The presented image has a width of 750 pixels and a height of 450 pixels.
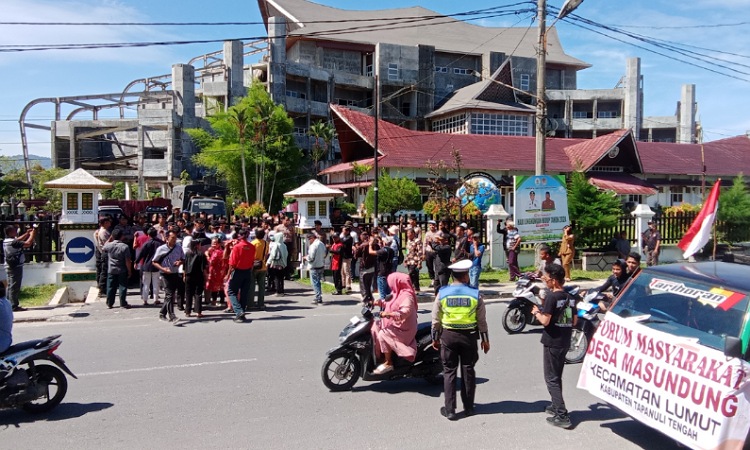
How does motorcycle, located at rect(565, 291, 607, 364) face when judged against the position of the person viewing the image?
facing the viewer and to the left of the viewer

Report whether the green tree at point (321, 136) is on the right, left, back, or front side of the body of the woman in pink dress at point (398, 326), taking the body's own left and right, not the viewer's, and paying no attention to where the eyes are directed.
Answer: right

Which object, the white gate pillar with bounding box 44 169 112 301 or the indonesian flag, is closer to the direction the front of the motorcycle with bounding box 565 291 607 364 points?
the white gate pillar

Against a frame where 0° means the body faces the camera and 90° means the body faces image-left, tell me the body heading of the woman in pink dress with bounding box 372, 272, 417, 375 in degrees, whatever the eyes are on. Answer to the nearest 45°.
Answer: approximately 90°

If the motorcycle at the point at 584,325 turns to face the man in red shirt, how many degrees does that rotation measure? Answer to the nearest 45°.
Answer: approximately 45° to its right

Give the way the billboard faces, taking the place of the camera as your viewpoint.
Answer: facing the viewer

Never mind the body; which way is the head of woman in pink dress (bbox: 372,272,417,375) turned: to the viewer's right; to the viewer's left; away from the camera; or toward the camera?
to the viewer's left

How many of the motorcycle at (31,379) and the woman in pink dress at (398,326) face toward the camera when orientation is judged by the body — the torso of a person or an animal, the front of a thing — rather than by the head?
0

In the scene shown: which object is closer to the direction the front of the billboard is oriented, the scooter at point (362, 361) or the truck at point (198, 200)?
the scooter

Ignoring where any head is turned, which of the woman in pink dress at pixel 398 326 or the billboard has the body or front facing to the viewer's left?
the woman in pink dress

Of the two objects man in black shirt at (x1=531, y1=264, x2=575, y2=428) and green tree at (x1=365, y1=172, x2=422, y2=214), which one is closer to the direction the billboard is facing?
the man in black shirt

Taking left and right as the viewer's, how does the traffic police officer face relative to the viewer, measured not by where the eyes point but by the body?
facing away from the viewer

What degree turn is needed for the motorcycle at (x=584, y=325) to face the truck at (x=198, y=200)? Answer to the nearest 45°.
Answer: approximately 90° to its right

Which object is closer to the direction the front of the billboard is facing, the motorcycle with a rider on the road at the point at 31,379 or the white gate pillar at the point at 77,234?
the motorcycle with a rider on the road
